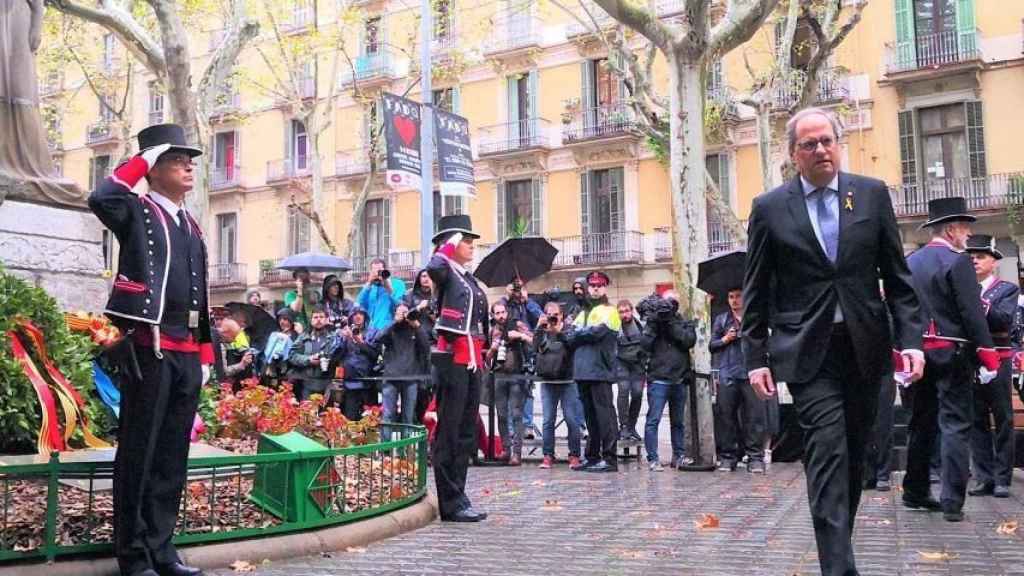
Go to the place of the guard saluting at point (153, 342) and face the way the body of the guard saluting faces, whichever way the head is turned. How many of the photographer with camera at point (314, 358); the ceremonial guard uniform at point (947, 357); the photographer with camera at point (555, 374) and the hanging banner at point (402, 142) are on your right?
0

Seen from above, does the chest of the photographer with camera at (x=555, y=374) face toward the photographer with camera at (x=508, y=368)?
no

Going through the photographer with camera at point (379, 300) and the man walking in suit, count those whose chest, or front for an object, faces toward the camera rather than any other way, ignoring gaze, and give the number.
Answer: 2

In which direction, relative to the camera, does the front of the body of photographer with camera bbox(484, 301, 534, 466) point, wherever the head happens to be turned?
toward the camera

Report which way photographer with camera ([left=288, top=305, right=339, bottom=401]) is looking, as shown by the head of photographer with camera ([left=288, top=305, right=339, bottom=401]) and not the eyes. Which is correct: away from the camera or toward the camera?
toward the camera

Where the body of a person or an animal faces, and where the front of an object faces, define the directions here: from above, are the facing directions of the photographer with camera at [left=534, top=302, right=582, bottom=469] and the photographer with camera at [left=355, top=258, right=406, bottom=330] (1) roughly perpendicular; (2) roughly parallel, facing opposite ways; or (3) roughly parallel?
roughly parallel

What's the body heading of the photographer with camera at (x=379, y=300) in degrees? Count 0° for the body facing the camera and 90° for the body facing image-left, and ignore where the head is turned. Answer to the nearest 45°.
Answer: approximately 0°

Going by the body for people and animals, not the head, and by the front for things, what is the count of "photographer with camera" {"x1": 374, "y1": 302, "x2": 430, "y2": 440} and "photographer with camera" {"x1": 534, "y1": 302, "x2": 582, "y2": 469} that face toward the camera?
2

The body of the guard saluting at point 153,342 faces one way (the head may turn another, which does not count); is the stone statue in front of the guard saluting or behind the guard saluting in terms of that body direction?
behind

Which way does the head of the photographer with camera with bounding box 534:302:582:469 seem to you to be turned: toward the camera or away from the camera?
toward the camera

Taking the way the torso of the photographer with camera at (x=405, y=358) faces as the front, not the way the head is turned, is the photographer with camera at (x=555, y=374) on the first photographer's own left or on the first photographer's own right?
on the first photographer's own left

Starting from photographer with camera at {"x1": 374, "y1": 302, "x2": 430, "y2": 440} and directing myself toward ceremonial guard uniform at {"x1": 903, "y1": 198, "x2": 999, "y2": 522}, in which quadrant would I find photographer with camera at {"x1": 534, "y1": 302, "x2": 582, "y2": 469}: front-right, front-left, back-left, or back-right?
front-left

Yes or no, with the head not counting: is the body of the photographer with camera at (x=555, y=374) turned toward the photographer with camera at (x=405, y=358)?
no

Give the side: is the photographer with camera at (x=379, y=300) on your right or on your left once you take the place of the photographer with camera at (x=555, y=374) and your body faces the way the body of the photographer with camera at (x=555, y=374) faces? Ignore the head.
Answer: on your right

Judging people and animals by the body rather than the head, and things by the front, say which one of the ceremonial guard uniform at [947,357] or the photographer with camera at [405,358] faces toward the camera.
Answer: the photographer with camera

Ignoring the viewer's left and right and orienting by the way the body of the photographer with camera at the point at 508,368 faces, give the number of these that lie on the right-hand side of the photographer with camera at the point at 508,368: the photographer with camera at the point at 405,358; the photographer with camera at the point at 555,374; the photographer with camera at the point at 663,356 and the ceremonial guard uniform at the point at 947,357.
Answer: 1

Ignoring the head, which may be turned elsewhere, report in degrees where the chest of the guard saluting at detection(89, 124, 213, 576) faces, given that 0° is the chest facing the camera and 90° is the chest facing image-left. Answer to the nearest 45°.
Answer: approximately 315°

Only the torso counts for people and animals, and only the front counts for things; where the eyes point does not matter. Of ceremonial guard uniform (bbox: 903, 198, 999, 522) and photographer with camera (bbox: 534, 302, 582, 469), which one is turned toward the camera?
the photographer with camera

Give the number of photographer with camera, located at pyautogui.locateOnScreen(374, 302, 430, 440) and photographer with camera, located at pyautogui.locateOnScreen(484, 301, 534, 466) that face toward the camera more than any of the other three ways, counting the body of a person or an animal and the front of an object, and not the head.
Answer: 2

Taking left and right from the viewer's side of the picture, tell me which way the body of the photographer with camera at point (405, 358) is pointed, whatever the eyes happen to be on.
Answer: facing the viewer
